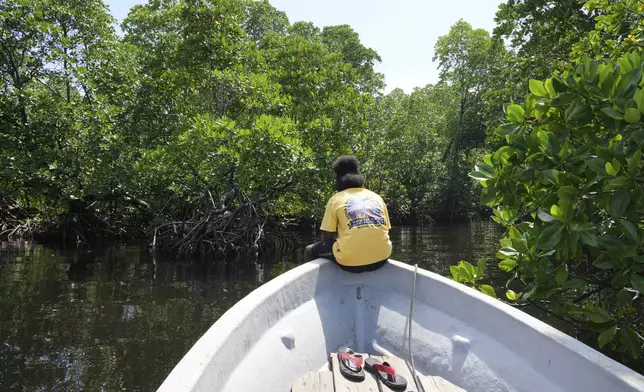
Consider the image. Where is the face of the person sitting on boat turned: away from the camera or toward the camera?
away from the camera

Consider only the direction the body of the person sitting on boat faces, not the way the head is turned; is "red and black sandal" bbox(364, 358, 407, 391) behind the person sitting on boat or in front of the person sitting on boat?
behind

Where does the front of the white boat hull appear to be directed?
away from the camera

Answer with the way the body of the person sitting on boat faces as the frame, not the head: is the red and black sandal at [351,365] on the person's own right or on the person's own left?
on the person's own left

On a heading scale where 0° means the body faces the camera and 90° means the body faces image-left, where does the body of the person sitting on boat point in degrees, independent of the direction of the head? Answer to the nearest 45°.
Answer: approximately 135°
